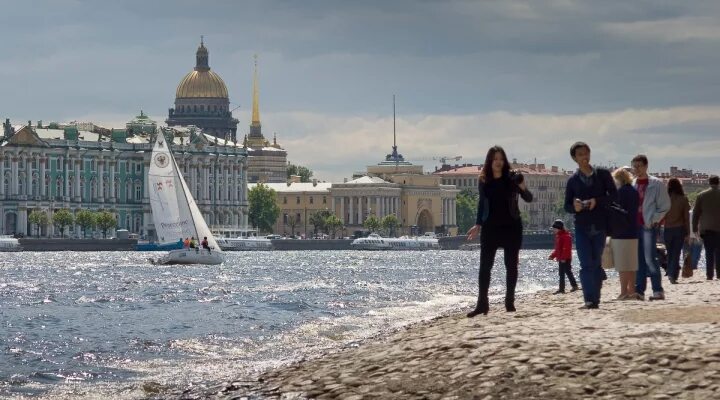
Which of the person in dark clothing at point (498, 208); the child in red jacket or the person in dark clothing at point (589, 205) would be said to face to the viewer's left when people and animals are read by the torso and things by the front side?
the child in red jacket

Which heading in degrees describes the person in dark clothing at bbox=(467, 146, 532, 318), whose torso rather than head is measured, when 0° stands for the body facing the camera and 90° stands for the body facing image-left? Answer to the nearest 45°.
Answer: approximately 0°

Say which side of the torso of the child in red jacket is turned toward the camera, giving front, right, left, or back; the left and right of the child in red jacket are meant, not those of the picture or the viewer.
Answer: left
